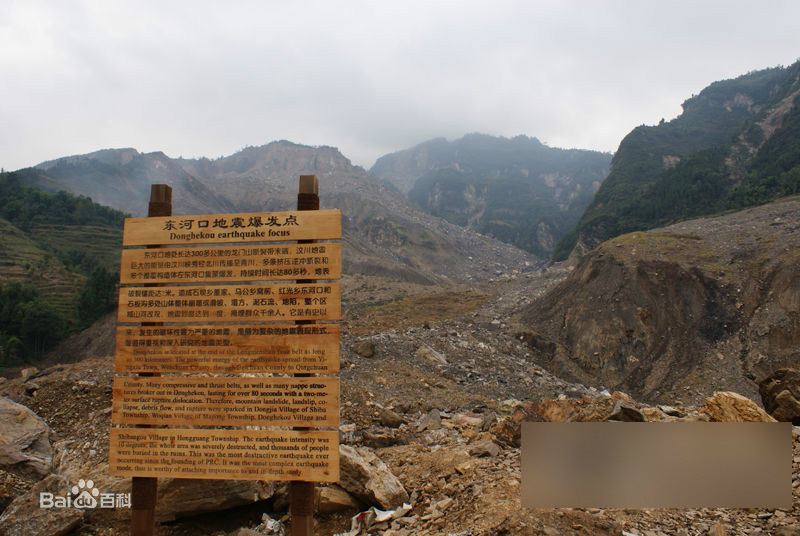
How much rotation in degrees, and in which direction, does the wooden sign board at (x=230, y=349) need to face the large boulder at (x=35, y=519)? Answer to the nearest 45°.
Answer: approximately 135° to its right

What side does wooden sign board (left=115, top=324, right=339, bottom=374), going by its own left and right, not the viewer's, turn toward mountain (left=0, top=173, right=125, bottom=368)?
back

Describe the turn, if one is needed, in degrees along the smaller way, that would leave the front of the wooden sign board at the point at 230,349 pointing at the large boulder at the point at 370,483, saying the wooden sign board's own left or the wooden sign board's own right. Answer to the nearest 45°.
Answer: approximately 135° to the wooden sign board's own left

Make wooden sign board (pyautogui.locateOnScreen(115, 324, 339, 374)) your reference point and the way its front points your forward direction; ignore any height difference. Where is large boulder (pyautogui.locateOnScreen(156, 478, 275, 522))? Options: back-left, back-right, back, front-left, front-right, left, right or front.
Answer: back

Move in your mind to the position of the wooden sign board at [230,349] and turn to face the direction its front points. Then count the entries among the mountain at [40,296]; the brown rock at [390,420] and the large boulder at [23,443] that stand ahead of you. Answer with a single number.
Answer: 0

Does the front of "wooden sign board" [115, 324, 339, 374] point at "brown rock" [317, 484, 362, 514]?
no

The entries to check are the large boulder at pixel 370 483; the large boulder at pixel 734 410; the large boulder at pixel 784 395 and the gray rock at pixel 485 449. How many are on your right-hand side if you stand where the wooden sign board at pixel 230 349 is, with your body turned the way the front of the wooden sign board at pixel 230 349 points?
0

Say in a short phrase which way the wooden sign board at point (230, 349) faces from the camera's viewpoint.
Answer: facing the viewer

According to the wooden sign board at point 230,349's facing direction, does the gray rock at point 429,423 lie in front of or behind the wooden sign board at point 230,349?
behind
